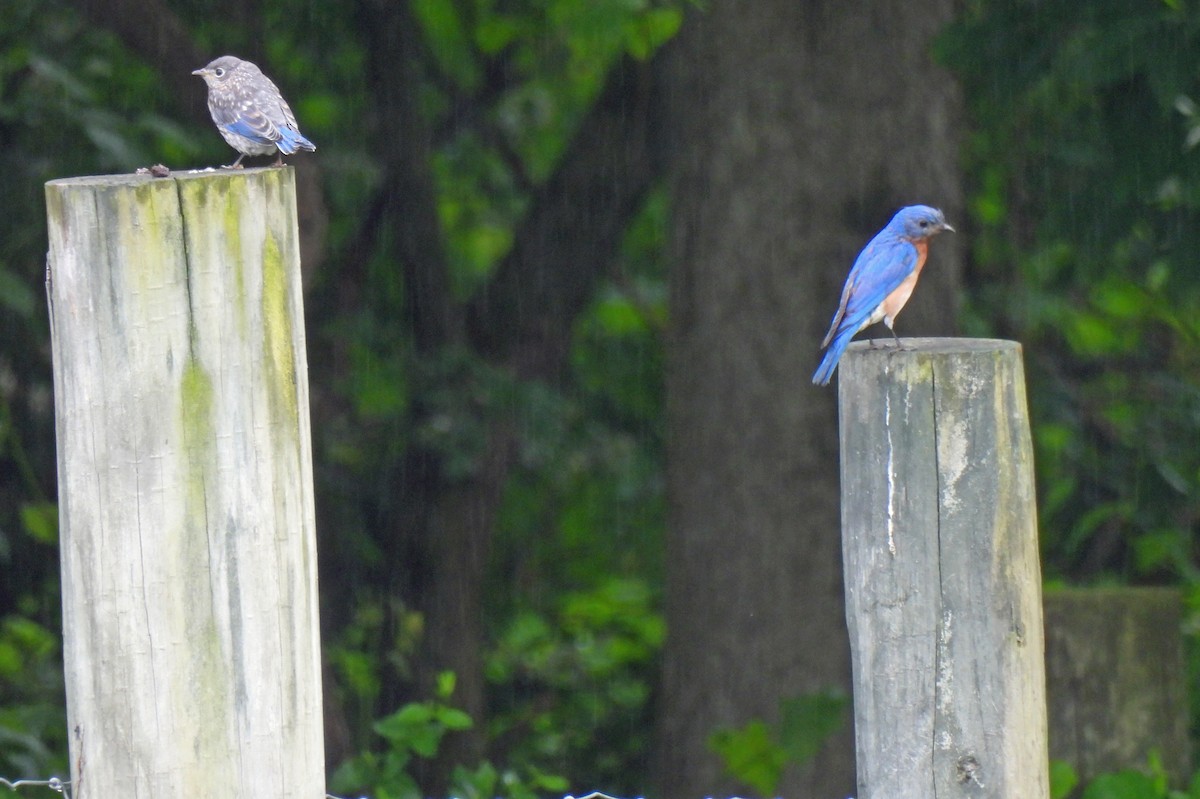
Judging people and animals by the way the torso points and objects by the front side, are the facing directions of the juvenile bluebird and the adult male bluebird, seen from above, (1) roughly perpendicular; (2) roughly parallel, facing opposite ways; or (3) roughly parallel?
roughly parallel, facing opposite ways

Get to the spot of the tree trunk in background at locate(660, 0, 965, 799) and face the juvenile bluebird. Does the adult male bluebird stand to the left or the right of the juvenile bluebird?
left

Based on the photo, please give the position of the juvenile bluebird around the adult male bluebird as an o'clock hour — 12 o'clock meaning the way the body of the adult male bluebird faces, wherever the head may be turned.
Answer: The juvenile bluebird is roughly at 5 o'clock from the adult male bluebird.

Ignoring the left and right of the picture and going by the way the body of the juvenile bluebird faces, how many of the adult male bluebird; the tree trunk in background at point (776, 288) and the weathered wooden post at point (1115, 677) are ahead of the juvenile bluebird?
0

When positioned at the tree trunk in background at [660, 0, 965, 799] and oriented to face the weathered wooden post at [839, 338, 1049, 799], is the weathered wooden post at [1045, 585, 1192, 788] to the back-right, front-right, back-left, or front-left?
front-left

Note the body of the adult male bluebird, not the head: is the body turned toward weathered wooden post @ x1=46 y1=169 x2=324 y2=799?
no

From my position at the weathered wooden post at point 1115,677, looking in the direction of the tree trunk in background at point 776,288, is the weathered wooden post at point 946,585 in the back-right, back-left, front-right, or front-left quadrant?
back-left

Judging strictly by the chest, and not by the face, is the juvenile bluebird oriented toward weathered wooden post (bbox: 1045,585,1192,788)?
no

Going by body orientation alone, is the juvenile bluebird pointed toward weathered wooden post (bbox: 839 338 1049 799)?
no

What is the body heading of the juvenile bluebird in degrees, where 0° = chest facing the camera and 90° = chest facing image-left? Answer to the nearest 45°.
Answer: approximately 90°

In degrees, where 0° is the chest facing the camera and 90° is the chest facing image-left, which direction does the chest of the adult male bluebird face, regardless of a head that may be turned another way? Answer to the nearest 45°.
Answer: approximately 270°

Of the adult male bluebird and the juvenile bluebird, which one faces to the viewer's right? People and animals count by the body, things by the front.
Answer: the adult male bluebird

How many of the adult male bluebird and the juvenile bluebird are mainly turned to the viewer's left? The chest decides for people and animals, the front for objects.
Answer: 1
